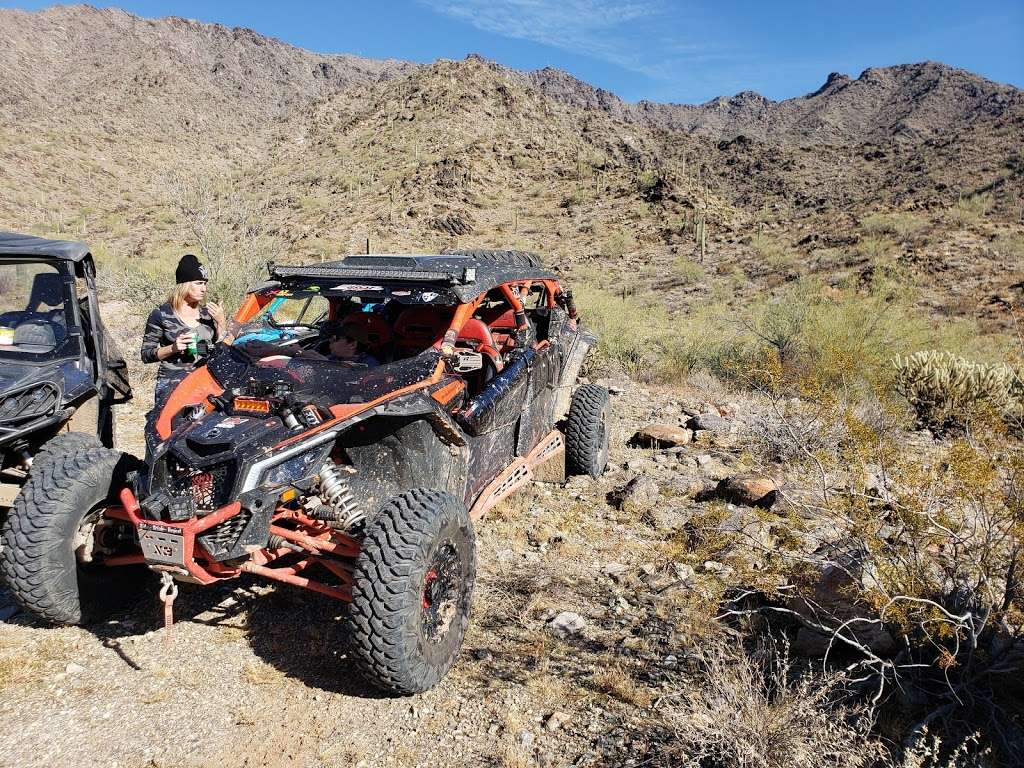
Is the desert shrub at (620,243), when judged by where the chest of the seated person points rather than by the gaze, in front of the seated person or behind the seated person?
behind

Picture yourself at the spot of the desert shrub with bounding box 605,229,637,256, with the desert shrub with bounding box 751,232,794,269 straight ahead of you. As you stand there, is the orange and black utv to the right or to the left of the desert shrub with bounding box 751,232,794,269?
right

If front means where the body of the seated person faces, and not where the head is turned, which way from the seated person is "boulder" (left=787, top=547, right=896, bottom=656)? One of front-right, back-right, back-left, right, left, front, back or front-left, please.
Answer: left

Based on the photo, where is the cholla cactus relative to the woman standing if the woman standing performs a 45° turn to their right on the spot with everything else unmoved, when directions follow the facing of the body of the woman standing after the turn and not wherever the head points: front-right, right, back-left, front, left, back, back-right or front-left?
left

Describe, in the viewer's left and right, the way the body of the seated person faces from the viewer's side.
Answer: facing the viewer and to the left of the viewer

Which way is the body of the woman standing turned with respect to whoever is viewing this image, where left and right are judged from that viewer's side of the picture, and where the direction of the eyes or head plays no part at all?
facing the viewer and to the right of the viewer

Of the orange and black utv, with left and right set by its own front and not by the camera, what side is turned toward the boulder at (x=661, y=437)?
back

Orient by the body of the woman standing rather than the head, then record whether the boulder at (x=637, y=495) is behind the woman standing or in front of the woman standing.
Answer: in front

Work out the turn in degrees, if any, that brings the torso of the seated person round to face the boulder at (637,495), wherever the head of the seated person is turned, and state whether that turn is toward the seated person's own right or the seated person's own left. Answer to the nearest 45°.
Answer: approximately 135° to the seated person's own left

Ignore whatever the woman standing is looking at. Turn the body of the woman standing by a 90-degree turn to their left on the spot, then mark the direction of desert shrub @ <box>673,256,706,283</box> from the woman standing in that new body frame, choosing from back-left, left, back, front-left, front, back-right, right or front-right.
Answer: front

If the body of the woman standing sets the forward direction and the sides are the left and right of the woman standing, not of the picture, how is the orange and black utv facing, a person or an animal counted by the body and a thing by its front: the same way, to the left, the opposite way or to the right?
to the right

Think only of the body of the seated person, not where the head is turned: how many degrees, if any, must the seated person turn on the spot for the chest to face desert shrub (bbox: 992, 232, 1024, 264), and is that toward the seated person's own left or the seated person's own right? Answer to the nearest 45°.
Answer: approximately 180°

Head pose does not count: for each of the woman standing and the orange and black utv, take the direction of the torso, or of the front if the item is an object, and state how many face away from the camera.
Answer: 0

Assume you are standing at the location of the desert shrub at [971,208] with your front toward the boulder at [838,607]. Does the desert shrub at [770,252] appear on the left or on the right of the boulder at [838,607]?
right

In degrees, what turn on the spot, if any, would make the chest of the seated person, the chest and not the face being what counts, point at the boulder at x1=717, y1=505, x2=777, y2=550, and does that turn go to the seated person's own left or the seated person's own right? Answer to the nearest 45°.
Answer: approximately 135° to the seated person's own left

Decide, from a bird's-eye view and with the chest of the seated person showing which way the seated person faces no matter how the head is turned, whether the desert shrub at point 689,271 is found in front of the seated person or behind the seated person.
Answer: behind
